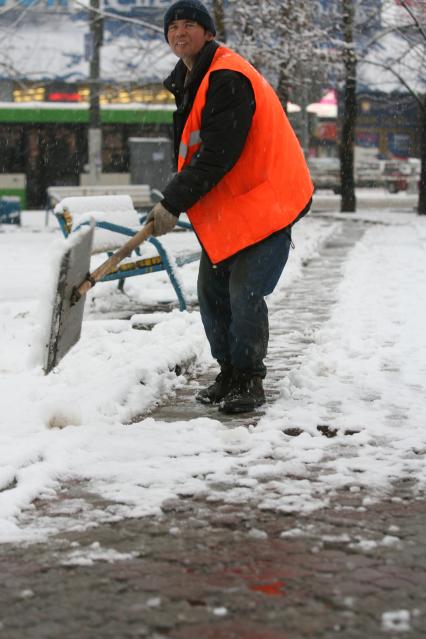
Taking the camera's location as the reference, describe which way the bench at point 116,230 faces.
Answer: facing the viewer and to the right of the viewer

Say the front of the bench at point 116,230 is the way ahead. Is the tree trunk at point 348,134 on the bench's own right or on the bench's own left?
on the bench's own left

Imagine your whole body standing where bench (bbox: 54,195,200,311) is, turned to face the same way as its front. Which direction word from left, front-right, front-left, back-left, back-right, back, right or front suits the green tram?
back-left

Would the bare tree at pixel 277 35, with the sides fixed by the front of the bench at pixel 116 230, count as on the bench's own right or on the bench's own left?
on the bench's own left

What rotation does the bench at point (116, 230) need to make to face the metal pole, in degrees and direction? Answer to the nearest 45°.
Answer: approximately 135° to its left

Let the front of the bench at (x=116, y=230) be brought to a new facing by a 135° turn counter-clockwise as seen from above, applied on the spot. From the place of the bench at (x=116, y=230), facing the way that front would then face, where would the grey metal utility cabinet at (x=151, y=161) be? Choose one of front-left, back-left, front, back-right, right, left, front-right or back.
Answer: front

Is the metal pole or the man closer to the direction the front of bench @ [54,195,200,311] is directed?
the man
